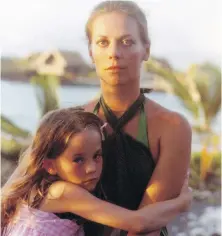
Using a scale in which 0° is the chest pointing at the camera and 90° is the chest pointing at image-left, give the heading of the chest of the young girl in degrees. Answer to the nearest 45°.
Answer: approximately 270°

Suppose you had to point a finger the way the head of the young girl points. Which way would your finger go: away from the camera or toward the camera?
toward the camera

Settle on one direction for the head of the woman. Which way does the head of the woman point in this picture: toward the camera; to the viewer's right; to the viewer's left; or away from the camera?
toward the camera
